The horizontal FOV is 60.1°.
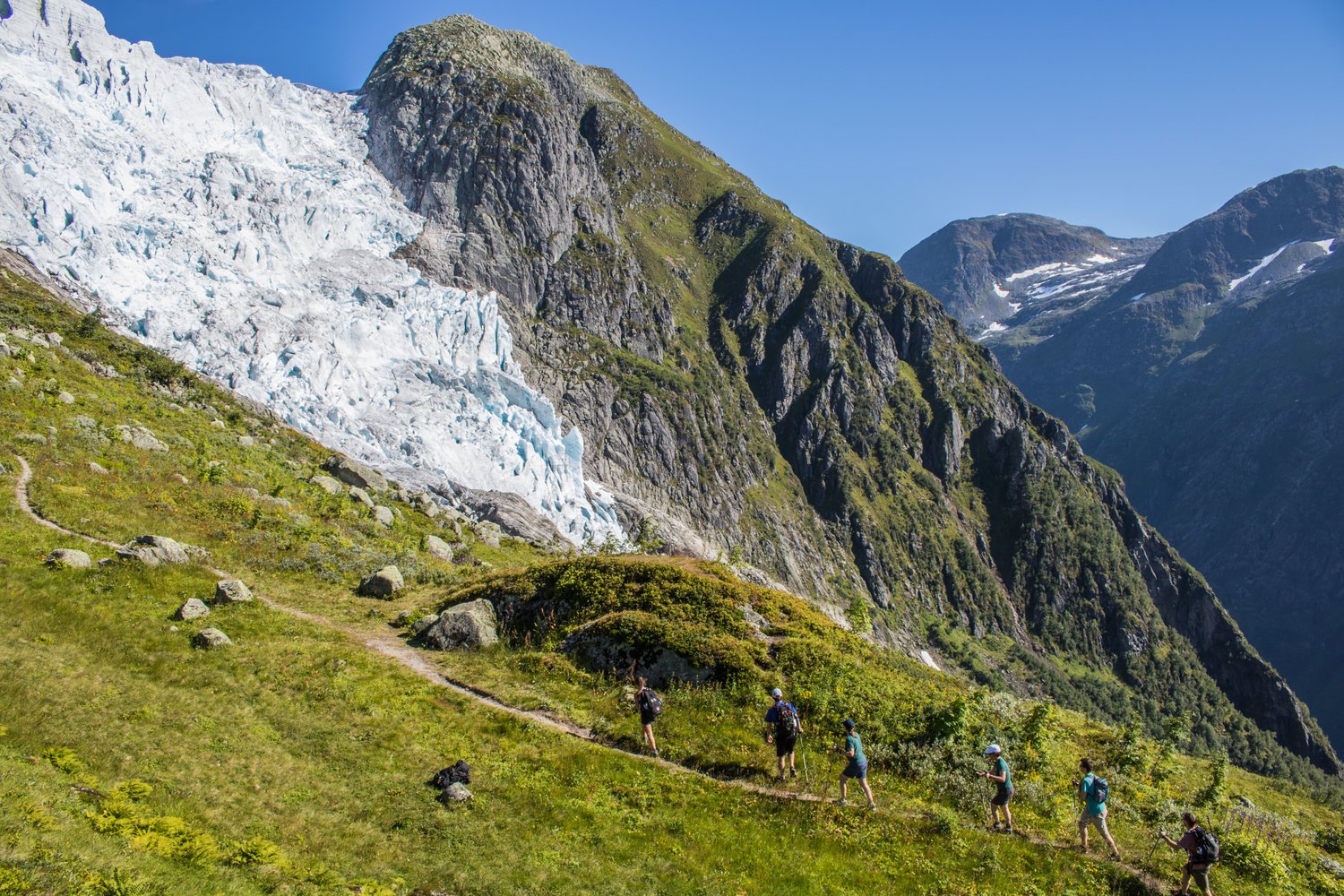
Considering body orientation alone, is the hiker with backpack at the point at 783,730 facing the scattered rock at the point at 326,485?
yes

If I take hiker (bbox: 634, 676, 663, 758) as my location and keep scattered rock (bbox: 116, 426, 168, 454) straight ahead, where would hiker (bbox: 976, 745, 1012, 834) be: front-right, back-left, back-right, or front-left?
back-right

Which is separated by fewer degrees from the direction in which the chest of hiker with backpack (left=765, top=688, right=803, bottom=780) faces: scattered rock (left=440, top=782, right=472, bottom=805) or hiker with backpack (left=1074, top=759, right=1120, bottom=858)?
the scattered rock

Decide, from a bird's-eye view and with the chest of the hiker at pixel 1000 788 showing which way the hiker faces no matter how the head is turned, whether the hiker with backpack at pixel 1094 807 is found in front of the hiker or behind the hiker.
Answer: behind

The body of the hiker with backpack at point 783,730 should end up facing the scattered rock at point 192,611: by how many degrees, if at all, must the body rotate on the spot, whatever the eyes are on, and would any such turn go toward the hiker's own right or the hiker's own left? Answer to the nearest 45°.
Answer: approximately 45° to the hiker's own left

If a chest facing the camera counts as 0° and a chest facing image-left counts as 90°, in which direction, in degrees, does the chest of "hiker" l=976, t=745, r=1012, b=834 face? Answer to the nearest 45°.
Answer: approximately 90°

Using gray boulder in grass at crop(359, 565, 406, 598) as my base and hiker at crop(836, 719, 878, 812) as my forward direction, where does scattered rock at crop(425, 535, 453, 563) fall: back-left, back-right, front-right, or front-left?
back-left

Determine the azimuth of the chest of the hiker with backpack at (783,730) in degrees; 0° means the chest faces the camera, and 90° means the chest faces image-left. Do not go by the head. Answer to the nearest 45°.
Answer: approximately 135°

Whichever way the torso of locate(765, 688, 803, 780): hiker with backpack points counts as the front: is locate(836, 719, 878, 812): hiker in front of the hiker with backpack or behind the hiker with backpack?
behind
